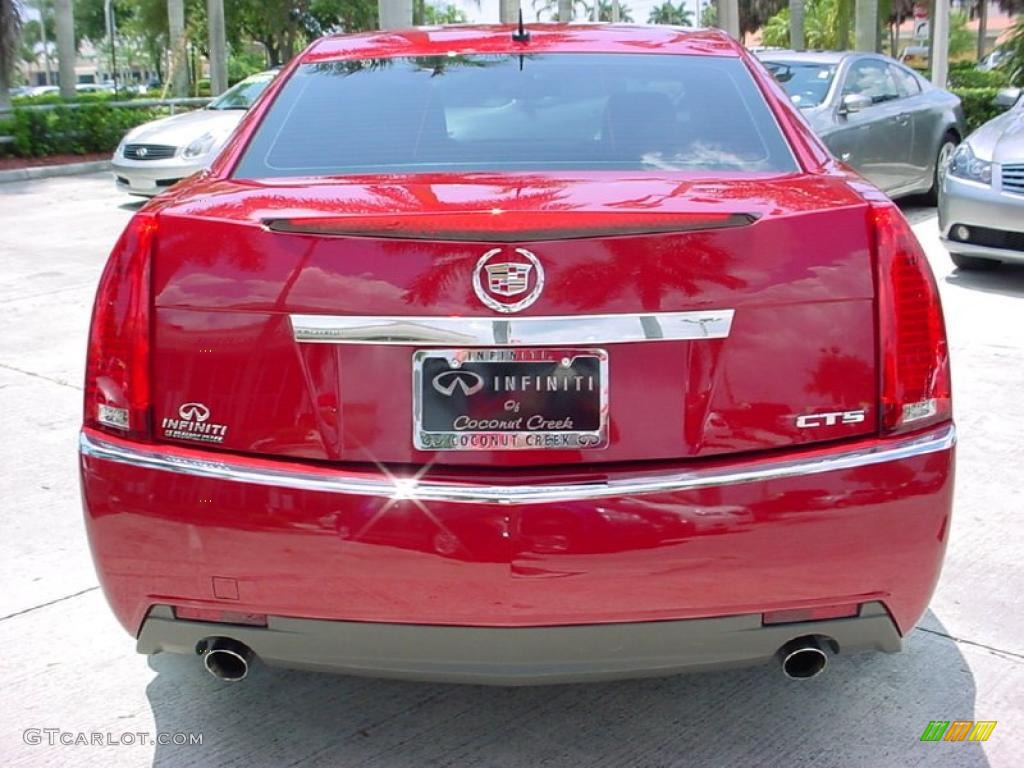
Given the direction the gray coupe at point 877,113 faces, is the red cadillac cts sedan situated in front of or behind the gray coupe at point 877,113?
in front

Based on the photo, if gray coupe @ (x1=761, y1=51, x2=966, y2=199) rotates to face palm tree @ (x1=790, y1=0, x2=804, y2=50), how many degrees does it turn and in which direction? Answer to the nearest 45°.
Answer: approximately 135° to its right

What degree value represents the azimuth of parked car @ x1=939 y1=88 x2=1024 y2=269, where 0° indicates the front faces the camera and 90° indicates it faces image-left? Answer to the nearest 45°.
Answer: approximately 45°

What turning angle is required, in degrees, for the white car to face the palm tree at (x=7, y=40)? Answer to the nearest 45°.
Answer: approximately 135° to its right

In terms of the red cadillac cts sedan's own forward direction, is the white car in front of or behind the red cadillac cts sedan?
in front

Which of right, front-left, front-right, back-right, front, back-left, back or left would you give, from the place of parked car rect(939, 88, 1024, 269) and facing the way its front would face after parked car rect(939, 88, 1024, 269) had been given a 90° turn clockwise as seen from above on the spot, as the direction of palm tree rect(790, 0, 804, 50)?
front-right

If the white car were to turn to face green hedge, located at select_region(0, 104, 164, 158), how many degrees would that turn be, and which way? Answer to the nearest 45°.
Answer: approximately 135° to its right

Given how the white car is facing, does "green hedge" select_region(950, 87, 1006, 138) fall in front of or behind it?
behind

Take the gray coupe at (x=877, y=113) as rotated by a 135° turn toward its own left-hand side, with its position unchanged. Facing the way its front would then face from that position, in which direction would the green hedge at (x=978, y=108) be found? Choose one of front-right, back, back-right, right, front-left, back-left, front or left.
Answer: left

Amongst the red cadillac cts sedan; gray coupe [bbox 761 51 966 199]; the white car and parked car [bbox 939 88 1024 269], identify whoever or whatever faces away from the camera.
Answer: the red cadillac cts sedan

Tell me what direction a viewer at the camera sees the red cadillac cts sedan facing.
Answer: facing away from the viewer

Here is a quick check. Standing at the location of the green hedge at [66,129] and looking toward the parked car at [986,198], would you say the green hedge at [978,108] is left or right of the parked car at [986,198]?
left
